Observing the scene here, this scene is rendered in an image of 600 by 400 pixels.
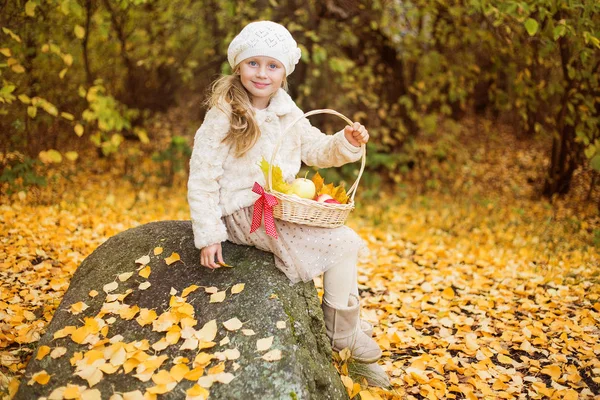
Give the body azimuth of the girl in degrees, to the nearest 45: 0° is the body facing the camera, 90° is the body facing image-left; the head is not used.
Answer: approximately 315°

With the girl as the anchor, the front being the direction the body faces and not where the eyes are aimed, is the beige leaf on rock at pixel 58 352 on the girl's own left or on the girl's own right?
on the girl's own right

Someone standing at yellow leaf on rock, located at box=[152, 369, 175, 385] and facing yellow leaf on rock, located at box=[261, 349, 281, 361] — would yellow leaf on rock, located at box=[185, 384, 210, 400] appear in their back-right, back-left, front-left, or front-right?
front-right

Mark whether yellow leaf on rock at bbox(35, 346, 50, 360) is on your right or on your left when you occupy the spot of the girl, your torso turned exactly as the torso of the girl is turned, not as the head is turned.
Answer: on your right

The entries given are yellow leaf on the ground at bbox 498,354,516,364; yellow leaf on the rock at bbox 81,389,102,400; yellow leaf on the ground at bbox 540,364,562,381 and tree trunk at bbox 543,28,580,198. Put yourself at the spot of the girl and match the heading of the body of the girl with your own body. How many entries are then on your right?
1

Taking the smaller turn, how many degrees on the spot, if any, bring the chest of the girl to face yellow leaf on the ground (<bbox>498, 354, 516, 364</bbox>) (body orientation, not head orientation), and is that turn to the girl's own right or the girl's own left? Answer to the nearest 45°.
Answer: approximately 45° to the girl's own left

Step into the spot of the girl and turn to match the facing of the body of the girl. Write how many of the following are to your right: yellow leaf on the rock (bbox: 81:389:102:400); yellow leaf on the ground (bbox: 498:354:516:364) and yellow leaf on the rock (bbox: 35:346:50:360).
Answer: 2

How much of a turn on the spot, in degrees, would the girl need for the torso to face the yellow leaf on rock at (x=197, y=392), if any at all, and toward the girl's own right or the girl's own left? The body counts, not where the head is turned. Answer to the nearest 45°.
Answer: approximately 45° to the girl's own right

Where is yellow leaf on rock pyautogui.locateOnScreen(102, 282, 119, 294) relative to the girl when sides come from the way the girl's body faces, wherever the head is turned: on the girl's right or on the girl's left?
on the girl's right

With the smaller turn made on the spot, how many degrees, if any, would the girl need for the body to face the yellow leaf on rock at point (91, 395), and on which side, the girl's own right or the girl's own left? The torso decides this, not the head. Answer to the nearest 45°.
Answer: approximately 90° to the girl's own right
